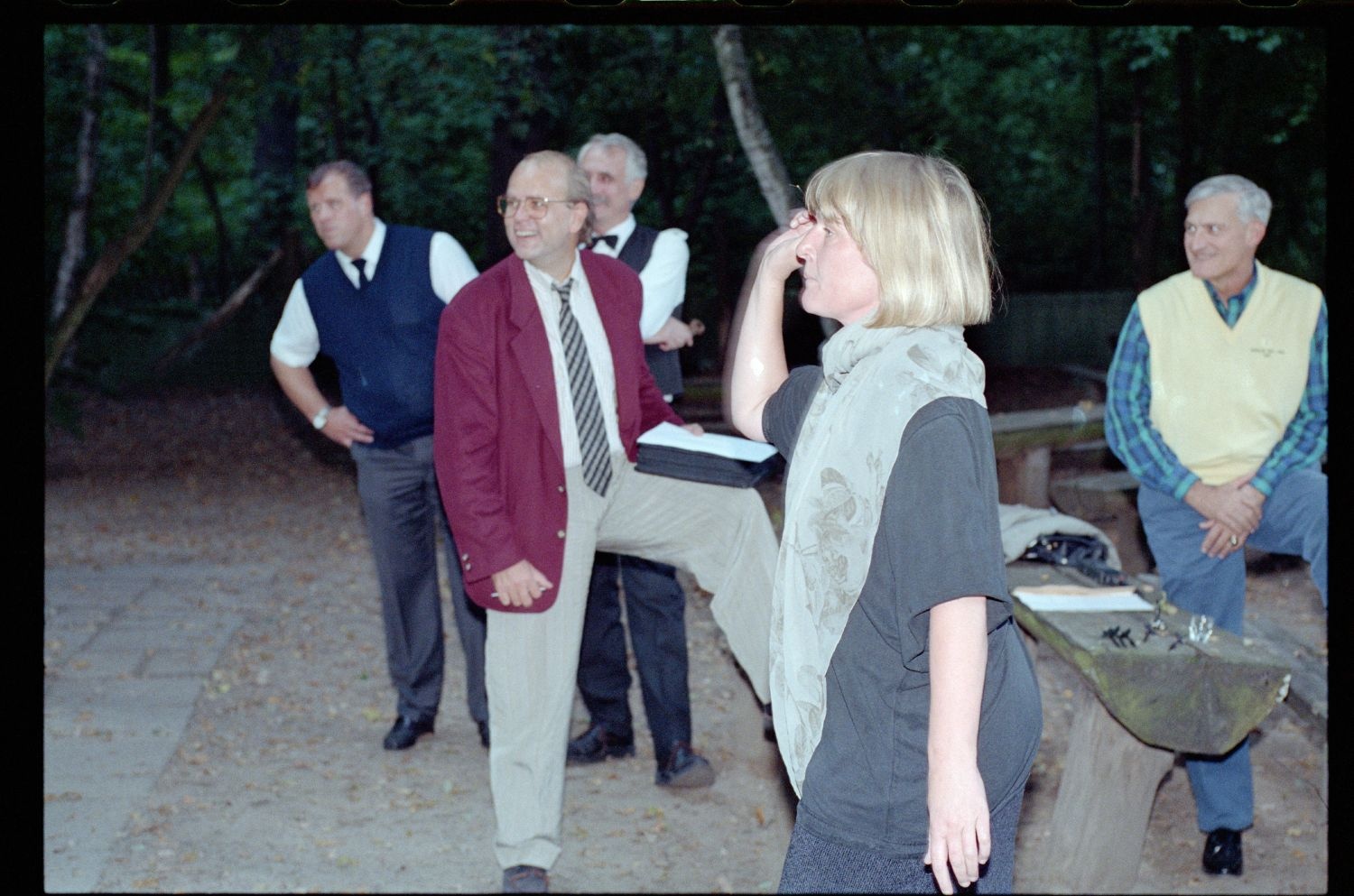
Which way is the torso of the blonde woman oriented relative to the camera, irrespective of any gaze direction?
to the viewer's left

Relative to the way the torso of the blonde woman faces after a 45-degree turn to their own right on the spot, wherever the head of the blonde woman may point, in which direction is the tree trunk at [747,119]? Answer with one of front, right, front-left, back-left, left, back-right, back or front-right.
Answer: front-right

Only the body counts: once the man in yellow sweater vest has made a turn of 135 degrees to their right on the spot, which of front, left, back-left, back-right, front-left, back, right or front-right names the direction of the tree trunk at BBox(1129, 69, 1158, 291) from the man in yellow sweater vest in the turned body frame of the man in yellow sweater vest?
front-right

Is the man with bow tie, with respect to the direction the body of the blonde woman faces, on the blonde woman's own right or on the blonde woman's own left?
on the blonde woman's own right

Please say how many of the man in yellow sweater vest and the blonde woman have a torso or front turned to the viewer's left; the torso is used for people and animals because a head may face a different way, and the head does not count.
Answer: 1

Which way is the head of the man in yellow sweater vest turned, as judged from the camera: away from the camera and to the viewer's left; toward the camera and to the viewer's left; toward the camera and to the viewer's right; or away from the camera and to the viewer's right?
toward the camera and to the viewer's left

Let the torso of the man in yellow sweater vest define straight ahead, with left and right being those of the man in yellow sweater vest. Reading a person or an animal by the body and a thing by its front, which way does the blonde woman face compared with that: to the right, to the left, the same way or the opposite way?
to the right

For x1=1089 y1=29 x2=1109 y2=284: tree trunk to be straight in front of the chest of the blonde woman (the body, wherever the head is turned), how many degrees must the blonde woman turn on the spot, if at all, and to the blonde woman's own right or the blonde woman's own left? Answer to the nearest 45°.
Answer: approximately 90° to the blonde woman's own right

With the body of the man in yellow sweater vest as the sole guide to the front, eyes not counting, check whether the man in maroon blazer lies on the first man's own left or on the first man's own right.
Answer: on the first man's own right

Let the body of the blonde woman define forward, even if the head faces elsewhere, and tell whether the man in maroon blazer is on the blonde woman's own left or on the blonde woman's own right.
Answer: on the blonde woman's own right

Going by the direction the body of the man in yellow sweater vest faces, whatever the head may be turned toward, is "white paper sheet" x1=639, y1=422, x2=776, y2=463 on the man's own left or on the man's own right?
on the man's own right
